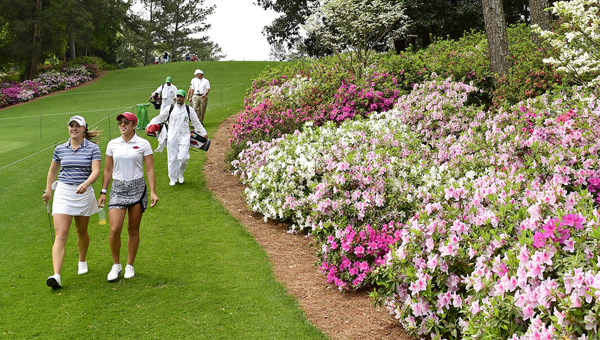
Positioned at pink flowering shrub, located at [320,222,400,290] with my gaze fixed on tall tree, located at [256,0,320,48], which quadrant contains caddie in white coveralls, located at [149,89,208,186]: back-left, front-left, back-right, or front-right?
front-left

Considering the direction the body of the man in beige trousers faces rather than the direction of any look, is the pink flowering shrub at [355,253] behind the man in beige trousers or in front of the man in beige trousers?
in front

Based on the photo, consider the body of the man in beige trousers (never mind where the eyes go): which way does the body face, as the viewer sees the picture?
toward the camera

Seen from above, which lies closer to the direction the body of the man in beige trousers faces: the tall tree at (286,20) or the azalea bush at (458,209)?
the azalea bush

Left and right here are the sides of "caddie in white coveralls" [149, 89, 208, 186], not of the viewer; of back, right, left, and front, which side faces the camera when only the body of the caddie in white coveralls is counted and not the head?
front

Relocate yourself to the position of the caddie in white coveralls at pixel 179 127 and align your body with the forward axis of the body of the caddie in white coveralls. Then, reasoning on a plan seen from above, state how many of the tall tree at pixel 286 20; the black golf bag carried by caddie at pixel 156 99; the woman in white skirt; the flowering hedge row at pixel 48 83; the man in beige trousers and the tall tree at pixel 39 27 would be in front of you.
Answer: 1

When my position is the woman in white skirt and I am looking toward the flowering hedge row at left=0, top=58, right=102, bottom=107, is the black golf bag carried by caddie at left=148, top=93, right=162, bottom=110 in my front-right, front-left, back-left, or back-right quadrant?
front-right

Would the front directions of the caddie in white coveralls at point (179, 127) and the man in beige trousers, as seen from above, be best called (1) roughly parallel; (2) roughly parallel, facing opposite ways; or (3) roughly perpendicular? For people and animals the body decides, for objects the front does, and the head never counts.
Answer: roughly parallel

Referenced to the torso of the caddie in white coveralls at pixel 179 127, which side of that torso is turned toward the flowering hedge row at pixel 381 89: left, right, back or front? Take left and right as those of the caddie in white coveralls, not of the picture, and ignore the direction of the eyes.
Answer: left

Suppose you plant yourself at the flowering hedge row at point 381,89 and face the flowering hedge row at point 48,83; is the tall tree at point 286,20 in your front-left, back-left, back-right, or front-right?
front-right

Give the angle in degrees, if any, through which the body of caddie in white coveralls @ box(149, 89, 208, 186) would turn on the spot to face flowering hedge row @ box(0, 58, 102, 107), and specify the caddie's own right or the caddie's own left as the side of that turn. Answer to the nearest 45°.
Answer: approximately 180°

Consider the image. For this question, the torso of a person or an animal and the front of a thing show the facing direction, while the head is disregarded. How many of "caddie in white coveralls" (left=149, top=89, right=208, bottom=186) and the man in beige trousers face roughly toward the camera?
2

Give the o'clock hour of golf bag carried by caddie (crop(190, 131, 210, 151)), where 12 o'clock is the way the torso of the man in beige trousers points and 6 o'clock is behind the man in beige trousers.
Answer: The golf bag carried by caddie is roughly at 12 o'clock from the man in beige trousers.

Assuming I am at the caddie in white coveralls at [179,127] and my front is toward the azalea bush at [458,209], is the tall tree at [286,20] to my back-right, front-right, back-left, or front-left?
back-left

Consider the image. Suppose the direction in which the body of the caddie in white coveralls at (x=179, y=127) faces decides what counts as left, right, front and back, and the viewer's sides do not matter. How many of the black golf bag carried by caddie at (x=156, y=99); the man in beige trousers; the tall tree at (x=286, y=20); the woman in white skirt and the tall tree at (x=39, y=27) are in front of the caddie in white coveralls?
1
